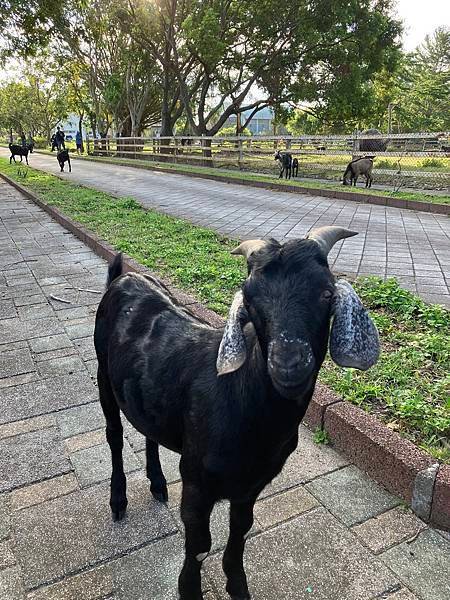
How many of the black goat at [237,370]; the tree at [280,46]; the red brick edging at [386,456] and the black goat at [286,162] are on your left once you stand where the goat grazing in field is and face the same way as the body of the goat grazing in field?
2

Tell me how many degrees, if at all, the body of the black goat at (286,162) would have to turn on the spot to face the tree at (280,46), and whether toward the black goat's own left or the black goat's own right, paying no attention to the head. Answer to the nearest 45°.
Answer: approximately 135° to the black goat's own right

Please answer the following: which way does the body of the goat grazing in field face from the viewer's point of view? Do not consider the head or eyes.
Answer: to the viewer's left

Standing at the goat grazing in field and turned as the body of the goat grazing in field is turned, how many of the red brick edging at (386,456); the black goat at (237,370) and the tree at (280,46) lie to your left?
2

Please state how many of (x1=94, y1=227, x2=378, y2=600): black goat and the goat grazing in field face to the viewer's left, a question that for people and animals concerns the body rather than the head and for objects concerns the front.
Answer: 1

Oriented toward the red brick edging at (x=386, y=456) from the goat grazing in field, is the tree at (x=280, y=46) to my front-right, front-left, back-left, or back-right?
back-right

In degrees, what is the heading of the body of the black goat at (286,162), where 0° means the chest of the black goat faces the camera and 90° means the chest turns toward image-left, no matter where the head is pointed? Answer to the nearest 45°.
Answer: approximately 45°

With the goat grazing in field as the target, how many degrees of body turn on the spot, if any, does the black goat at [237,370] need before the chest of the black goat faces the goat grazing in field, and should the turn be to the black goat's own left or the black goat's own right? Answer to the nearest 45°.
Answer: approximately 135° to the black goat's own left

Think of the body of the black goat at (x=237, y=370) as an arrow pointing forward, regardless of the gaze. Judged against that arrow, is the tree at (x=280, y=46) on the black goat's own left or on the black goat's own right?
on the black goat's own left

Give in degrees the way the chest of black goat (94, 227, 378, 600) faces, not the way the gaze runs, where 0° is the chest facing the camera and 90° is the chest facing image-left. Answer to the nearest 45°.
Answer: approximately 315°

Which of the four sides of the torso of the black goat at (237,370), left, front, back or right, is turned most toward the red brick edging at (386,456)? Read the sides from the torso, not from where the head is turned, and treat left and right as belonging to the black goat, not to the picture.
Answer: left
